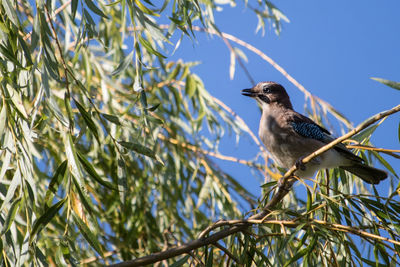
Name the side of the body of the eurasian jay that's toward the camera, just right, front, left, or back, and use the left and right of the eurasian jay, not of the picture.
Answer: left
